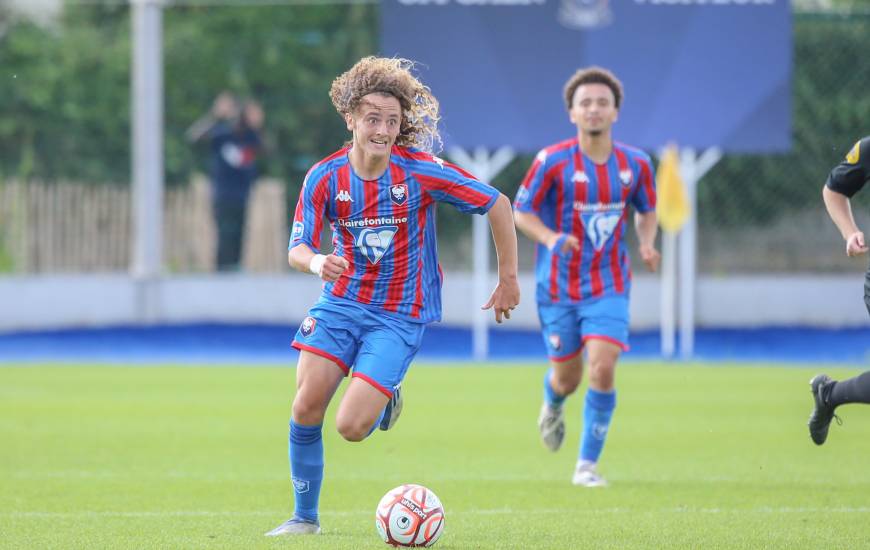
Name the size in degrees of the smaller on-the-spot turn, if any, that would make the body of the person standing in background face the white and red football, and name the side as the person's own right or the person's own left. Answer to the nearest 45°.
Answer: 0° — they already face it

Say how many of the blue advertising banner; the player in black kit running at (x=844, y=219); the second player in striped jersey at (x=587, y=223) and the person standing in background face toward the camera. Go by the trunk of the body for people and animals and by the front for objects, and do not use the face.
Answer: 3

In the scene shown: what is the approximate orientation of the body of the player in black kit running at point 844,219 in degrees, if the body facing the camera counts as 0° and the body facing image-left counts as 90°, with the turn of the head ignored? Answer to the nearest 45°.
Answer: approximately 270°

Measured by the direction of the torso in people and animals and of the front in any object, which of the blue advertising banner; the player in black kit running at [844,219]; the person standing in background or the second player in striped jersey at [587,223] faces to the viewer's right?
the player in black kit running

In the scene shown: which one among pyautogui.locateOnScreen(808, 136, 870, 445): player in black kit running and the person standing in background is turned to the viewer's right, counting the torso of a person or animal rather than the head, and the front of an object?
the player in black kit running

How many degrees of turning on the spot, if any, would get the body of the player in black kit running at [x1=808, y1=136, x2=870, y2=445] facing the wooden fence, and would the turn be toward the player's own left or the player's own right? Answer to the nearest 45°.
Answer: approximately 135° to the player's own left

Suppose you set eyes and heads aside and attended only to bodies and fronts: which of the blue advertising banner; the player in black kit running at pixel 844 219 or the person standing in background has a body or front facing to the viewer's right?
the player in black kit running
